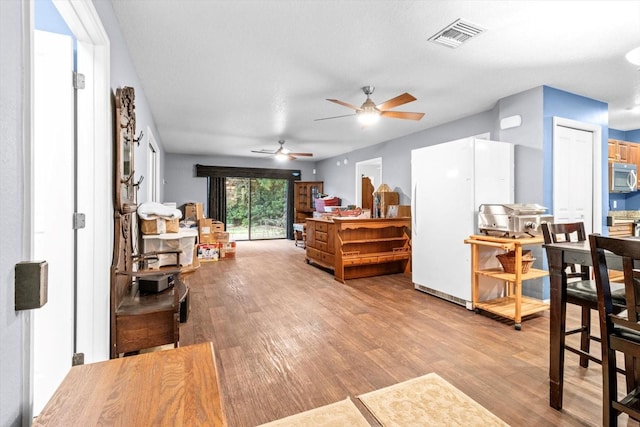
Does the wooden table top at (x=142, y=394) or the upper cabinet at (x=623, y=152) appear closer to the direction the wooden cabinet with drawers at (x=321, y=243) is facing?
the wooden table top

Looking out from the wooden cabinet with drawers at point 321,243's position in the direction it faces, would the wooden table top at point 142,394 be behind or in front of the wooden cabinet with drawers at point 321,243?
in front

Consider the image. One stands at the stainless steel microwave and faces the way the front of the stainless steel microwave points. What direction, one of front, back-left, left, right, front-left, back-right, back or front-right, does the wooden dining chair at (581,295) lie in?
front-right

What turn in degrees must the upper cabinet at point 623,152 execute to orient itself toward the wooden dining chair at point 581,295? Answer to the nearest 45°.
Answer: approximately 45° to its right

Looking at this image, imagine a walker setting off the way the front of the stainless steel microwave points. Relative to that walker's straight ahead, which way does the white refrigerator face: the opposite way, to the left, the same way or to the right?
to the right

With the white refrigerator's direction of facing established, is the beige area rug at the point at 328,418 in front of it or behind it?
in front

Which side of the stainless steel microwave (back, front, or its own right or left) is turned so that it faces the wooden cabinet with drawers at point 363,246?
right

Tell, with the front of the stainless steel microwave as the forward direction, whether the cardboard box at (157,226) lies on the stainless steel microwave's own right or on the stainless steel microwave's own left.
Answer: on the stainless steel microwave's own right

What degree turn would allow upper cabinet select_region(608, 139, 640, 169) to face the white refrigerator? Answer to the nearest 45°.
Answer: approximately 90° to its right

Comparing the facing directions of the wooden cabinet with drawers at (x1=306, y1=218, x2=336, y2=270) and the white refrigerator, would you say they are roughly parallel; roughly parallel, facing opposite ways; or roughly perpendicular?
roughly parallel

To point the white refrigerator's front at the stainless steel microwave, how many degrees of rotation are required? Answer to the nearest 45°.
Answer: approximately 180°

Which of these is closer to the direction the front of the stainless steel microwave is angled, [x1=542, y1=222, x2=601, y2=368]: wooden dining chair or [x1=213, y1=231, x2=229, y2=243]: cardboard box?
the wooden dining chair

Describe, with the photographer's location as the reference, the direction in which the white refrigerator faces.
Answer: facing the viewer and to the left of the viewer

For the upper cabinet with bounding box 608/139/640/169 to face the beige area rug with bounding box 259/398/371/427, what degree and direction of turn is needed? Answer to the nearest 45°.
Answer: approximately 45° to its right
